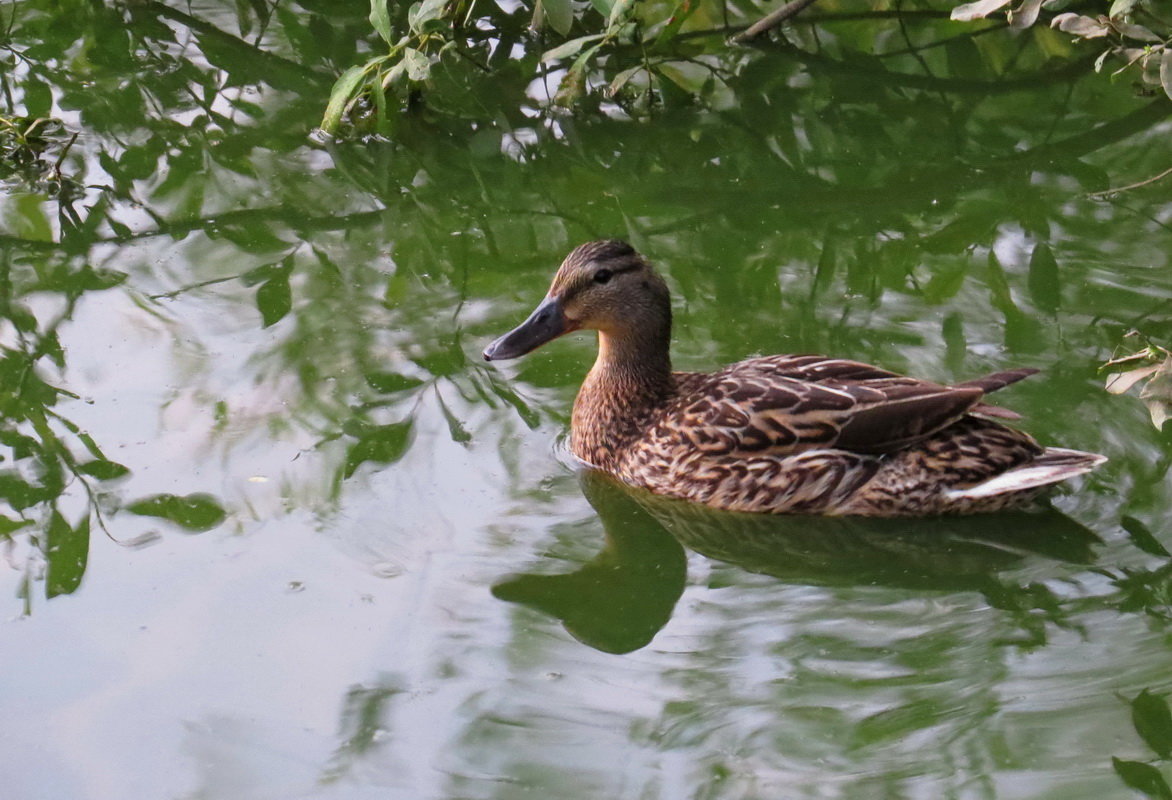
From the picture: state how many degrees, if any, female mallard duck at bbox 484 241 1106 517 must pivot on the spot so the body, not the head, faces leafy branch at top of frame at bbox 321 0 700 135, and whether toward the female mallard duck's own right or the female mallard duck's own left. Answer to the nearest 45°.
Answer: approximately 45° to the female mallard duck's own right

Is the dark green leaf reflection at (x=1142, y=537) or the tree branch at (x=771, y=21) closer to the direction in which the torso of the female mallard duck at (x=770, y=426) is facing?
the tree branch

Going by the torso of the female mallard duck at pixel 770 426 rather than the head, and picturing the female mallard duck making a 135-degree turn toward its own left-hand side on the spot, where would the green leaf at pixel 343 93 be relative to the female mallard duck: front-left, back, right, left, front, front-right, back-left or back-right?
back

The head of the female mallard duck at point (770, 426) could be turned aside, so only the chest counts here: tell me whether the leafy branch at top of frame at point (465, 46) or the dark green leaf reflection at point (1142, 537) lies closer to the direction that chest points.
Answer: the leafy branch at top of frame

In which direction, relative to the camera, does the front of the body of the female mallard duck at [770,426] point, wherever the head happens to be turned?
to the viewer's left

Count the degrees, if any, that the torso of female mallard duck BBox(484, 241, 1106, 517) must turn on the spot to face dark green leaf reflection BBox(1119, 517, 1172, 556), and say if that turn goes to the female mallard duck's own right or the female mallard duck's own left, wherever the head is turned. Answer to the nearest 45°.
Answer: approximately 180°

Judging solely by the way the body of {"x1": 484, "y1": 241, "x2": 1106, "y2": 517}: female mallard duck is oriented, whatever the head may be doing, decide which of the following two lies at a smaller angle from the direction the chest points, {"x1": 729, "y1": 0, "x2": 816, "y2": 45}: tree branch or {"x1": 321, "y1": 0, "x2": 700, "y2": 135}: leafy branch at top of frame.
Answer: the leafy branch at top of frame

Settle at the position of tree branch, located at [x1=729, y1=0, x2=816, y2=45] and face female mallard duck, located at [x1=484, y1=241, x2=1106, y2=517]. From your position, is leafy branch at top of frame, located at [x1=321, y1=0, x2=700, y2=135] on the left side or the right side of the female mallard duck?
right

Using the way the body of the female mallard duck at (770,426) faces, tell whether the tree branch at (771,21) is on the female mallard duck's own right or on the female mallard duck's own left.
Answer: on the female mallard duck's own right
